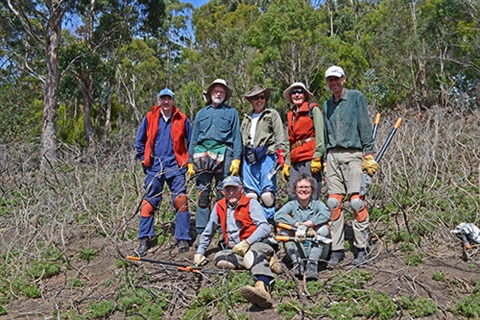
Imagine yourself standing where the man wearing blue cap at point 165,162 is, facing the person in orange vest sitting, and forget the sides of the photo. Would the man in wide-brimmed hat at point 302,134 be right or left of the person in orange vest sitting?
left

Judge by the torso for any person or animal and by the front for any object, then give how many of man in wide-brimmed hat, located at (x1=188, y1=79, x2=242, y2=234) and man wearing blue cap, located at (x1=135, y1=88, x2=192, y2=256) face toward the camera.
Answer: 2

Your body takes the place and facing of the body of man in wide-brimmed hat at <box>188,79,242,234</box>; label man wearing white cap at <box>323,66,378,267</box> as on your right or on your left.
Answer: on your left

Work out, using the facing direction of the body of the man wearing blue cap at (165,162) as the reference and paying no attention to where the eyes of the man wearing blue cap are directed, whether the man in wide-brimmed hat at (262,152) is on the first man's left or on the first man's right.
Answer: on the first man's left

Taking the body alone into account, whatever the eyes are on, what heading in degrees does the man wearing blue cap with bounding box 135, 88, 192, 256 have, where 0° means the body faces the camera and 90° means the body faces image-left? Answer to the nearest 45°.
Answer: approximately 0°

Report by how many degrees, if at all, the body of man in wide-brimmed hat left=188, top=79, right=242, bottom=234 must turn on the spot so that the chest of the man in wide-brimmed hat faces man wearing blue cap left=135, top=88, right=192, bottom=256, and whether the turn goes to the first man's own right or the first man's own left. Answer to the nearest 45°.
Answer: approximately 90° to the first man's own right
